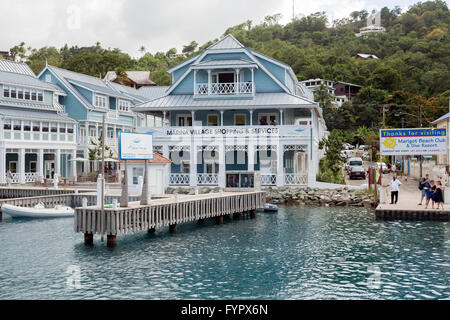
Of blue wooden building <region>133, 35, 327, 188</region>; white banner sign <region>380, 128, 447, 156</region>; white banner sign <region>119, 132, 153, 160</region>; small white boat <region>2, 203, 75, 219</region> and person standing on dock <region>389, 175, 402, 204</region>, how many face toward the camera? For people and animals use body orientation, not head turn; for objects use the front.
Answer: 4

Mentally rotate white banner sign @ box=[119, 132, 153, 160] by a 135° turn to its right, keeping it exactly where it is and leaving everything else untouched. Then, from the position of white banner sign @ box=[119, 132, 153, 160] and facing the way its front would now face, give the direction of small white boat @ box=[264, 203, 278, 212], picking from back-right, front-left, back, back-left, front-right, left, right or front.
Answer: right

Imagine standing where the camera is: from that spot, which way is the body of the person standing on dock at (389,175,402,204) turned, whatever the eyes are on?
toward the camera

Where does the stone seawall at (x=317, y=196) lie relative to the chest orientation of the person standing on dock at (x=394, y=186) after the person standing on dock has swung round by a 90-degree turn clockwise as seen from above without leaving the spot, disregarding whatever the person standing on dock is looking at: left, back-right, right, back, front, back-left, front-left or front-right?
front-right

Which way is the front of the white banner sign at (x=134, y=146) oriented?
toward the camera

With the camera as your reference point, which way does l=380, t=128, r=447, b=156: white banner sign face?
facing the viewer

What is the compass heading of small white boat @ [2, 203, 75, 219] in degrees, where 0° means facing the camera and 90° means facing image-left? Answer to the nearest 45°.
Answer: approximately 90°

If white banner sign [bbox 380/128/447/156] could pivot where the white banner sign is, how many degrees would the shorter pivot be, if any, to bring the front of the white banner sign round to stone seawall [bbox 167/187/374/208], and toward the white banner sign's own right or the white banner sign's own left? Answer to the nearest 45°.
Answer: approximately 90° to the white banner sign's own right

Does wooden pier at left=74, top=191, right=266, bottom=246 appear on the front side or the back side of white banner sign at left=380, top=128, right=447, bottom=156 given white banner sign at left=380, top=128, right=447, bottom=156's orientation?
on the front side

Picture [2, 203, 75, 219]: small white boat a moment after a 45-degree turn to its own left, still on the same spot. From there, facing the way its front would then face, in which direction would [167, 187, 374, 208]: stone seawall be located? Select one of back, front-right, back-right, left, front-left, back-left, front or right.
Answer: back-left

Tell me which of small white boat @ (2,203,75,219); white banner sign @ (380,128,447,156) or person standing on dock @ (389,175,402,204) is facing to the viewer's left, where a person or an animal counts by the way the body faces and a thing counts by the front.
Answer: the small white boat

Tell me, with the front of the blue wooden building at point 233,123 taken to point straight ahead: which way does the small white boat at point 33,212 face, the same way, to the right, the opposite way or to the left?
to the right
